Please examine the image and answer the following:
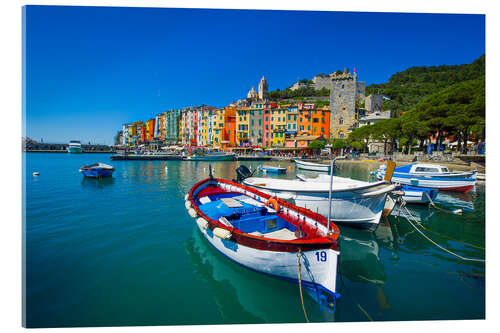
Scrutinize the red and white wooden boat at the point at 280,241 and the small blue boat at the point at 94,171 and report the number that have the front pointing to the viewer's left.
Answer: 1

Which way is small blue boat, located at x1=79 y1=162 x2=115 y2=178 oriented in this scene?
to the viewer's left

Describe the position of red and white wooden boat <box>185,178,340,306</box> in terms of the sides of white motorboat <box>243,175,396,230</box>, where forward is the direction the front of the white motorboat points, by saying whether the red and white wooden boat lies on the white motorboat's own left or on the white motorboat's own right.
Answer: on the white motorboat's own right

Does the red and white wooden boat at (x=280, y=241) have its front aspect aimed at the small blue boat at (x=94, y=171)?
no

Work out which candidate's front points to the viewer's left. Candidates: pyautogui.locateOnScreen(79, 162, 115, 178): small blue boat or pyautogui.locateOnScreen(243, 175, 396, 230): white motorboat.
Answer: the small blue boat

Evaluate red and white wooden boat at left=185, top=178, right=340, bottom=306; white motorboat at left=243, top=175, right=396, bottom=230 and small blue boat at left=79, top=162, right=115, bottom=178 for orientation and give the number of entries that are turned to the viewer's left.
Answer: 1

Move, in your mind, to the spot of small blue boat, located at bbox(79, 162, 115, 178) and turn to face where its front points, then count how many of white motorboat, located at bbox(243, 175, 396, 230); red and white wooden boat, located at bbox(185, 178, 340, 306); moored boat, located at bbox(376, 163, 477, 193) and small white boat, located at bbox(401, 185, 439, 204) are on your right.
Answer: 0

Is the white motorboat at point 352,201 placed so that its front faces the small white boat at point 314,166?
no

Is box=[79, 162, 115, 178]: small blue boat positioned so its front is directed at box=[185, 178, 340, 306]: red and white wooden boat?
no

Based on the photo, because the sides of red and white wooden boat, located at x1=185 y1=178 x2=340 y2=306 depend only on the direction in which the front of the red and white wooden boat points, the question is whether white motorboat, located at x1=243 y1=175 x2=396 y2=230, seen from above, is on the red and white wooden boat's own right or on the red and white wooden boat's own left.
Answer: on the red and white wooden boat's own left

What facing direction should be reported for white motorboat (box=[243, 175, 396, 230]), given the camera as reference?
facing the viewer and to the right of the viewer

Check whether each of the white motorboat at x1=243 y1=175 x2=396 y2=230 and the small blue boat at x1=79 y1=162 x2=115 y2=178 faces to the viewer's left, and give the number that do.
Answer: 1

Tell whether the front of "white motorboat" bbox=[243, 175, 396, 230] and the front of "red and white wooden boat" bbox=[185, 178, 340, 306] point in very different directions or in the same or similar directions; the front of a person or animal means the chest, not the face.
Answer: same or similar directions

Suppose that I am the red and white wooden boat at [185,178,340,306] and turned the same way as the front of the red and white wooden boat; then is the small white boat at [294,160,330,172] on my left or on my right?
on my left
